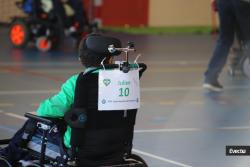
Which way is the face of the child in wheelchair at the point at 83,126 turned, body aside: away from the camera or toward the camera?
away from the camera

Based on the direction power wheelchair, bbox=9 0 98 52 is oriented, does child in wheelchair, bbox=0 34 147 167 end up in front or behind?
in front

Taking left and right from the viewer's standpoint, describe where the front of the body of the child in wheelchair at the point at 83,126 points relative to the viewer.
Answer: facing away from the viewer and to the left of the viewer

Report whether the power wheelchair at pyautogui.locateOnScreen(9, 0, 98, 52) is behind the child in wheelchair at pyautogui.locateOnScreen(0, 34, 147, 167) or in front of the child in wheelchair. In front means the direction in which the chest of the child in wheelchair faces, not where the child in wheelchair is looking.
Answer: in front

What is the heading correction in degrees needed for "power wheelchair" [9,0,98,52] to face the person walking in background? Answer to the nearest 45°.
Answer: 0° — it already faces them
